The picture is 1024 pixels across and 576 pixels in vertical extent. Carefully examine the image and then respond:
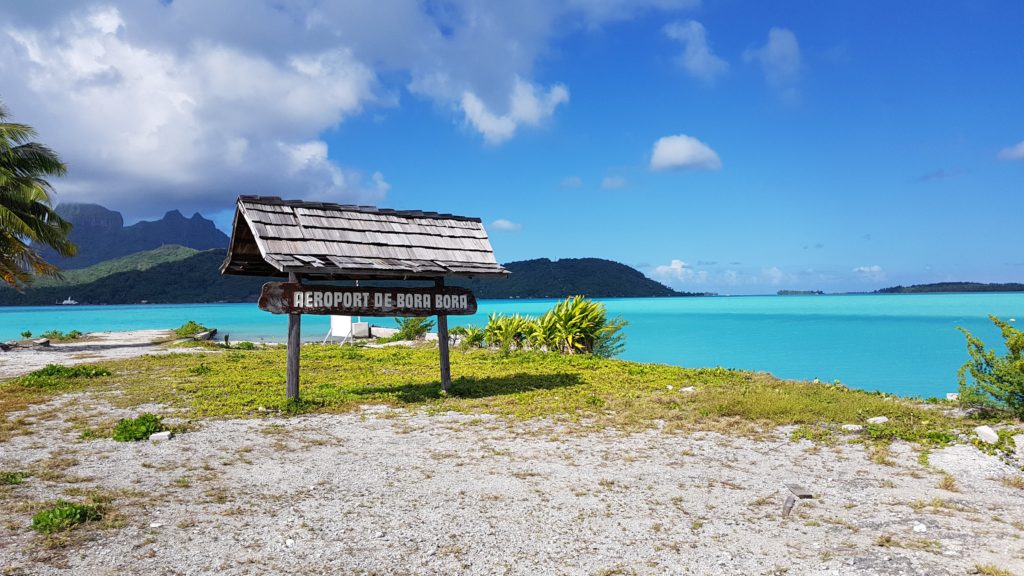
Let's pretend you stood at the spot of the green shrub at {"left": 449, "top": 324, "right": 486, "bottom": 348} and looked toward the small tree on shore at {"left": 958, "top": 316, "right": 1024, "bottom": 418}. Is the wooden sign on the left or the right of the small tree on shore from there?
right

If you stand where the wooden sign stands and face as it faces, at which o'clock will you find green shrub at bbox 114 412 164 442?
The green shrub is roughly at 2 o'clock from the wooden sign.

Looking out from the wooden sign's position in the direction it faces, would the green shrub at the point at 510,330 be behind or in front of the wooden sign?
behind

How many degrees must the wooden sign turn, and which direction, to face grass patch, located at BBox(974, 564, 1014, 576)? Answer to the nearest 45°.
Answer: approximately 45° to its left

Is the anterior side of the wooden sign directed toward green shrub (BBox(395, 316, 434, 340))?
no

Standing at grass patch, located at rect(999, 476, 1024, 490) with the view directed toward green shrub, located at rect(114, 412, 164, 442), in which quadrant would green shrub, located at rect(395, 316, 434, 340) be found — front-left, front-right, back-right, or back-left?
front-right

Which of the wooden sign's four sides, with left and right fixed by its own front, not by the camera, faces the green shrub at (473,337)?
back

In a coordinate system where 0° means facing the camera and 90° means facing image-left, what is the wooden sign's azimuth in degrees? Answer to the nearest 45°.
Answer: approximately 0°

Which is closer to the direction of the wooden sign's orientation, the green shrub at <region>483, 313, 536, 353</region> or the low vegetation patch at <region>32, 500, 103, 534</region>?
the low vegetation patch

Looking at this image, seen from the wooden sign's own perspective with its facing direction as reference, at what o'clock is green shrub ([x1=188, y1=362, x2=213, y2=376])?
The green shrub is roughly at 5 o'clock from the wooden sign.

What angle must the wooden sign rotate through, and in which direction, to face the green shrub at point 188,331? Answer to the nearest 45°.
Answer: approximately 180°

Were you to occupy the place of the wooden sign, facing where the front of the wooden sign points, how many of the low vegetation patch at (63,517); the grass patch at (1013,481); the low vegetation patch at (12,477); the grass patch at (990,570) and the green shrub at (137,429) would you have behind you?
0

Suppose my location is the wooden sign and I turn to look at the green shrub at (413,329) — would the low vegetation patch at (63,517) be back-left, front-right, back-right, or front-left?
back-left

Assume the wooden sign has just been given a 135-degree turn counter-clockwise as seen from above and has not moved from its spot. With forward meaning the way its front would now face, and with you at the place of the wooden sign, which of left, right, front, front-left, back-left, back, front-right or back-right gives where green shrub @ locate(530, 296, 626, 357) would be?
front

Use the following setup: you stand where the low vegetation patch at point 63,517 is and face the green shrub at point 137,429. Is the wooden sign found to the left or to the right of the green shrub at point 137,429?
right

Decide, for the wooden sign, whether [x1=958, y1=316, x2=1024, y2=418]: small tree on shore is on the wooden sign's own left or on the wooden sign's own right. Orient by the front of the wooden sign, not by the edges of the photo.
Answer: on the wooden sign's own left

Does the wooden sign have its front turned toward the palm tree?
no

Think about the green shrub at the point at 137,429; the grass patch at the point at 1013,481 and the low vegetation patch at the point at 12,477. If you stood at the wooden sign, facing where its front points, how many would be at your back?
0

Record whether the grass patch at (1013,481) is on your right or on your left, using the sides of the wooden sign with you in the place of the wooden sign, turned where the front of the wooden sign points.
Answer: on your left
